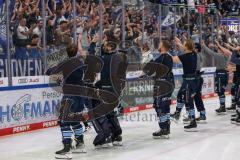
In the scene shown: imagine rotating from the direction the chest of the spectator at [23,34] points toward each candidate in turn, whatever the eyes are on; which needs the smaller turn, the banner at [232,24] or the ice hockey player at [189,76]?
the ice hockey player

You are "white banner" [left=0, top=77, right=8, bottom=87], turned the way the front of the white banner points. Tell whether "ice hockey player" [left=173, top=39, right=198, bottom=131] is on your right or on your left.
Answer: on your left

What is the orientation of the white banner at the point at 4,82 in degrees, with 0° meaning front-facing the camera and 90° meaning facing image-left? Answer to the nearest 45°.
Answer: approximately 0°

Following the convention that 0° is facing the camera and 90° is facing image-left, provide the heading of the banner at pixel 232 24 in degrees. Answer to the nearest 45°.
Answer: approximately 0°

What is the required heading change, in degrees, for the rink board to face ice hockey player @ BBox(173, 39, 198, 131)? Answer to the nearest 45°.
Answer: approximately 45° to its left

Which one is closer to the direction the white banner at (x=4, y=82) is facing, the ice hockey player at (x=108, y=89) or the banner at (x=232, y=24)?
the ice hockey player

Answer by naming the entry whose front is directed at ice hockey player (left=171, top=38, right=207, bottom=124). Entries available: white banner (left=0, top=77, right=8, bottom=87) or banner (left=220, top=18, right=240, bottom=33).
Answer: the banner

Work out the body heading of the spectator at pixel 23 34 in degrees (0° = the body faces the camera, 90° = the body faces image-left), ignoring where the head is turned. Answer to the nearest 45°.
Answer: approximately 315°

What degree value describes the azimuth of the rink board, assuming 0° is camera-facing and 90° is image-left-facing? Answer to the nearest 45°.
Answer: approximately 315°
